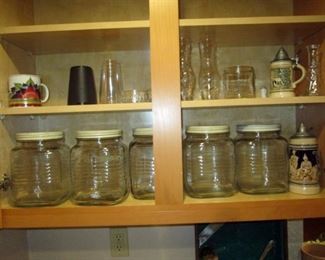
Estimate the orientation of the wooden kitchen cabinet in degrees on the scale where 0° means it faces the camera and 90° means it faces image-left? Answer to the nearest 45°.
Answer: approximately 0°
